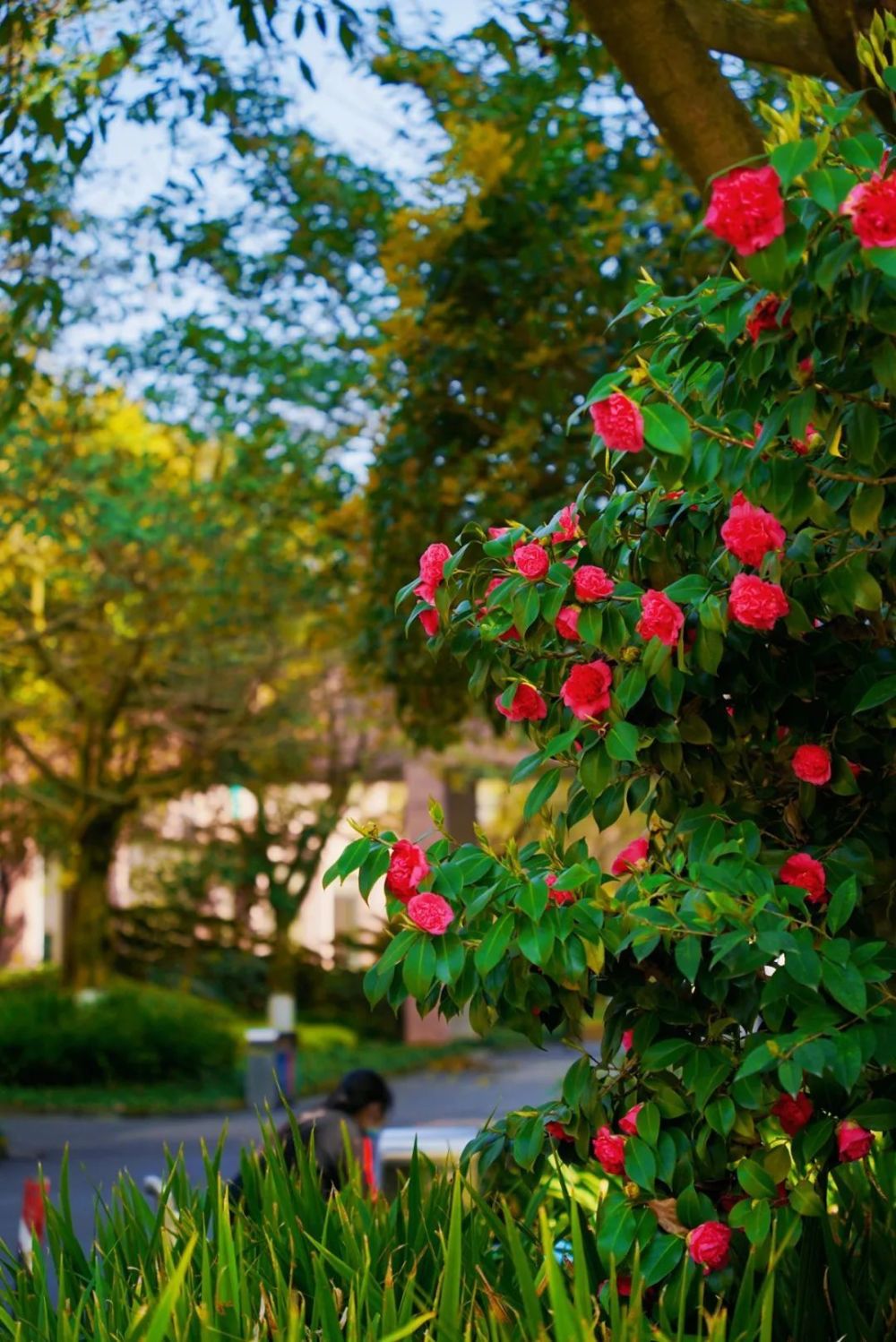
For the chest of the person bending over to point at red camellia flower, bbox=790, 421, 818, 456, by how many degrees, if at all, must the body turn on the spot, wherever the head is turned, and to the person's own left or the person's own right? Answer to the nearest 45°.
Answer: approximately 90° to the person's own right

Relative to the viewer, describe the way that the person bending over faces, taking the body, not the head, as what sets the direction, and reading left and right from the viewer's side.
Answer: facing to the right of the viewer

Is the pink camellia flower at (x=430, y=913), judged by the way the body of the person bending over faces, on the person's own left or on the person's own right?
on the person's own right

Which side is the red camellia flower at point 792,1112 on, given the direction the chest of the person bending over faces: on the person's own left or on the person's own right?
on the person's own right
